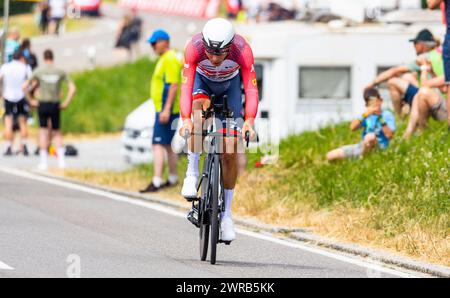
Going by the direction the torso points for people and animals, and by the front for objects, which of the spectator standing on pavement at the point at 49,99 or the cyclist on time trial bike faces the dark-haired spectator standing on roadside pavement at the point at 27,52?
the spectator standing on pavement at the point at 49,99

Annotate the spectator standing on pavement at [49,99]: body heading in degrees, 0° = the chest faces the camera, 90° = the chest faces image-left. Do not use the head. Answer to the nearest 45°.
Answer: approximately 180°

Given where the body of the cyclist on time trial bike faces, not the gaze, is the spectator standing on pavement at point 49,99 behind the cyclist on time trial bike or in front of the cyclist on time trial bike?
behind

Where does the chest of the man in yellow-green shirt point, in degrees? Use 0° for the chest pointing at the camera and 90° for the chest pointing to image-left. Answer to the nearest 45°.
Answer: approximately 90°

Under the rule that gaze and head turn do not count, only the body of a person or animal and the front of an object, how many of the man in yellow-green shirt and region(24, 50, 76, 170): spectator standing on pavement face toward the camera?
0

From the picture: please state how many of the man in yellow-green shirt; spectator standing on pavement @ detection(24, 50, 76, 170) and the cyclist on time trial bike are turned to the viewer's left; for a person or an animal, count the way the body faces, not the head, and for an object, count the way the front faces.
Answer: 1

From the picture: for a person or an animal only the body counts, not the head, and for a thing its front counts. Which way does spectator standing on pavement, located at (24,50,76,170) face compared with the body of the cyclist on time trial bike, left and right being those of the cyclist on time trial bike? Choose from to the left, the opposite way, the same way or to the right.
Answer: the opposite way

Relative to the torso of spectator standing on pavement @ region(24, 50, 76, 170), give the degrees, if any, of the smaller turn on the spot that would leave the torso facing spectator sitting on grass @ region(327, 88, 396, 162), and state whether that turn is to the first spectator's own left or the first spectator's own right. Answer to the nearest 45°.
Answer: approximately 135° to the first spectator's own right

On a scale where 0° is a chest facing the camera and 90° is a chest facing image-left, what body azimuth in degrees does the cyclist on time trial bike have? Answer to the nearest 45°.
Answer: approximately 0°

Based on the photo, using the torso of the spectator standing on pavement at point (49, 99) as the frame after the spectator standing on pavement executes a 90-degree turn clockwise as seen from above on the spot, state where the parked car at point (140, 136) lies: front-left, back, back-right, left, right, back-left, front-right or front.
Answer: front
